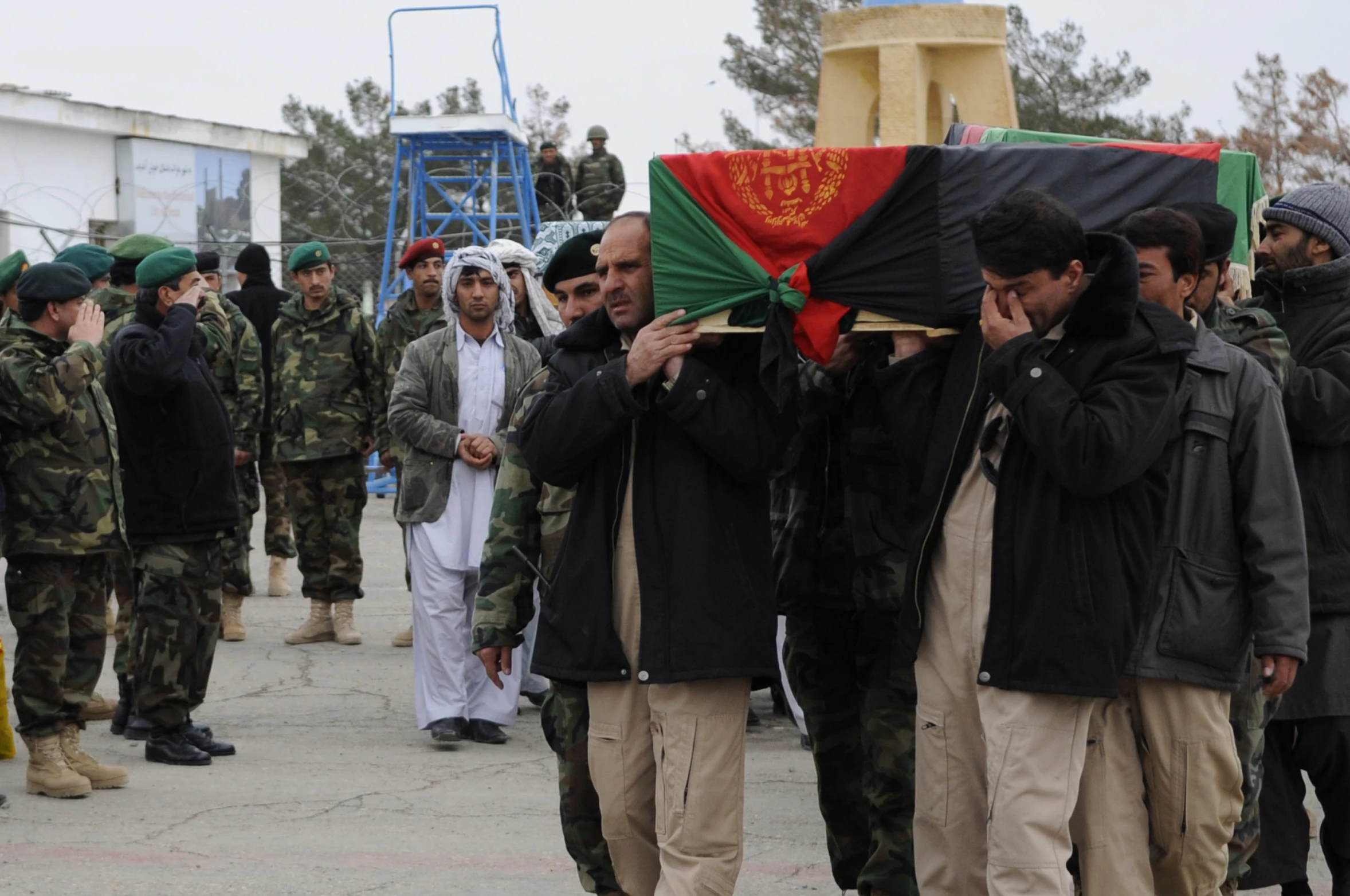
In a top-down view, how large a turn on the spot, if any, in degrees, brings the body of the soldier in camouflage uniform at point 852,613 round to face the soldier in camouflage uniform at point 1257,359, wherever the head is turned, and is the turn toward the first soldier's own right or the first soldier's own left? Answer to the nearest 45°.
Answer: approximately 135° to the first soldier's own left

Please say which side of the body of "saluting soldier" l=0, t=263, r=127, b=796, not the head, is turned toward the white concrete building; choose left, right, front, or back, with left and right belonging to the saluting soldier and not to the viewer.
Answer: left

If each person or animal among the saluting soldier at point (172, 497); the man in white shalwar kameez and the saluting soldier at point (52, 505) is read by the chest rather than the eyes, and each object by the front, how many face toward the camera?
1

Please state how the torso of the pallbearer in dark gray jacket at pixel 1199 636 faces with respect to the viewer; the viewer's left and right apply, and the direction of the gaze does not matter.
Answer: facing the viewer and to the left of the viewer

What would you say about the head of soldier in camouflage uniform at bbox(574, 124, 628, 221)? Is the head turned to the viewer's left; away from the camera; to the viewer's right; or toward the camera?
toward the camera

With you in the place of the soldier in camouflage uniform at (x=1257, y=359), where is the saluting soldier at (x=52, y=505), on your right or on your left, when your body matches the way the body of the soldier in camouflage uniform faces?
on your right

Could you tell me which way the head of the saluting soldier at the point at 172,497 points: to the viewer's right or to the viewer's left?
to the viewer's right

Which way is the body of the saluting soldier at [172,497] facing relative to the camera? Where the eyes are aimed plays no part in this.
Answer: to the viewer's right

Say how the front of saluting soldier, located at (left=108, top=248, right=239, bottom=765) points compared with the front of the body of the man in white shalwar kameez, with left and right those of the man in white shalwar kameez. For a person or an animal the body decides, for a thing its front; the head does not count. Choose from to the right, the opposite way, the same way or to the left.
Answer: to the left

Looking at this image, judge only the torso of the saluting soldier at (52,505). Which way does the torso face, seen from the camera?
to the viewer's right

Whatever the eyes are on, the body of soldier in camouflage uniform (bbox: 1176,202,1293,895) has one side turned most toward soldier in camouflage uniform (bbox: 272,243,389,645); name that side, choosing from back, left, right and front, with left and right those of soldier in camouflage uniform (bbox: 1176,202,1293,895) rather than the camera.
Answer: right

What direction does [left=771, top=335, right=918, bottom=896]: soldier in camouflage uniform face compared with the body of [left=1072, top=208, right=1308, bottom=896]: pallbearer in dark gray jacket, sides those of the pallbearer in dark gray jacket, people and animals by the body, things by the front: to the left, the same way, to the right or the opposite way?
the same way

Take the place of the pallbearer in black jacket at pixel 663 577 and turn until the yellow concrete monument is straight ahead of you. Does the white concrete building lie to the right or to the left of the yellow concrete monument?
left

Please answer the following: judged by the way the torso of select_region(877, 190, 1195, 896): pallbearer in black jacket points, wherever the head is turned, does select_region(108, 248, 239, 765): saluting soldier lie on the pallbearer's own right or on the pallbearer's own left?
on the pallbearer's own right

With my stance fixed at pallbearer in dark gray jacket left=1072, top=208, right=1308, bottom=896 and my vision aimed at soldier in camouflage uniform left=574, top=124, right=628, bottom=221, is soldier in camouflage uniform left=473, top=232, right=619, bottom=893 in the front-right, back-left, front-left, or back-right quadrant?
front-left

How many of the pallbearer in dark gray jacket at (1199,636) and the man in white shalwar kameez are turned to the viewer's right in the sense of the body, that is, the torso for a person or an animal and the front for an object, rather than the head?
0

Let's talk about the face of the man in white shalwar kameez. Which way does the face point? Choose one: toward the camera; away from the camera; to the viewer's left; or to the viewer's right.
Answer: toward the camera

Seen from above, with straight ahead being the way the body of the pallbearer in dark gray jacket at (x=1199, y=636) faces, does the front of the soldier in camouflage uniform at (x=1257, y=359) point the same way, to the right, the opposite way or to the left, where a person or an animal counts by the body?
the same way

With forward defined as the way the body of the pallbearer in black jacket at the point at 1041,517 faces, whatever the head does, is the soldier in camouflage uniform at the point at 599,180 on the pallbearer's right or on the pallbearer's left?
on the pallbearer's right
